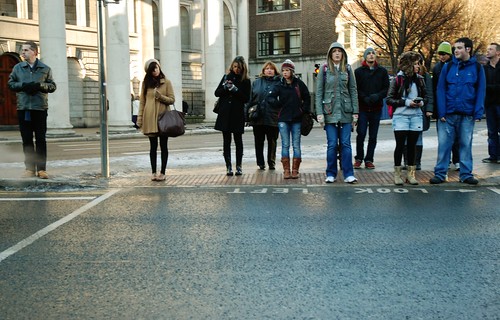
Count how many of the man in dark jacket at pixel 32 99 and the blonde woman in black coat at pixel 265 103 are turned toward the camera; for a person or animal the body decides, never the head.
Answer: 2

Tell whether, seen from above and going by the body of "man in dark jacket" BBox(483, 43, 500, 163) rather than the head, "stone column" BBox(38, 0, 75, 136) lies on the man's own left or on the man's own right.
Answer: on the man's own right

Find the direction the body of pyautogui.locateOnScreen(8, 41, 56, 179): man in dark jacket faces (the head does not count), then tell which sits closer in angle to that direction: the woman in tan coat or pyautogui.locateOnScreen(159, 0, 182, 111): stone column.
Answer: the woman in tan coat

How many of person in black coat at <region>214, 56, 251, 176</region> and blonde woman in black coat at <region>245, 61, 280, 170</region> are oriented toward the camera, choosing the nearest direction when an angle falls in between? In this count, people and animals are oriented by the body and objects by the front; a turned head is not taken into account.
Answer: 2

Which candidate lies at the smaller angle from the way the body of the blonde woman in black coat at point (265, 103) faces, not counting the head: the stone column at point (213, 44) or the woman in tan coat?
the woman in tan coat

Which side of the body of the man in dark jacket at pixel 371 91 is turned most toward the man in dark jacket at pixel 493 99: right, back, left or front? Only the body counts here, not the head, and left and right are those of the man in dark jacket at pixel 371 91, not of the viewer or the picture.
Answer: left

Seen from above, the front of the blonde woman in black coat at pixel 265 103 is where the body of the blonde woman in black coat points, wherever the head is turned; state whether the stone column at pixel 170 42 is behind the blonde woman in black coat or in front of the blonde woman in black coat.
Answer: behind

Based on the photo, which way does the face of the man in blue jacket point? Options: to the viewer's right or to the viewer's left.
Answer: to the viewer's left

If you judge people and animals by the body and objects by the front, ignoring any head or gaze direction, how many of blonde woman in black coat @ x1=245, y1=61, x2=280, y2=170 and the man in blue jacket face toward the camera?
2
